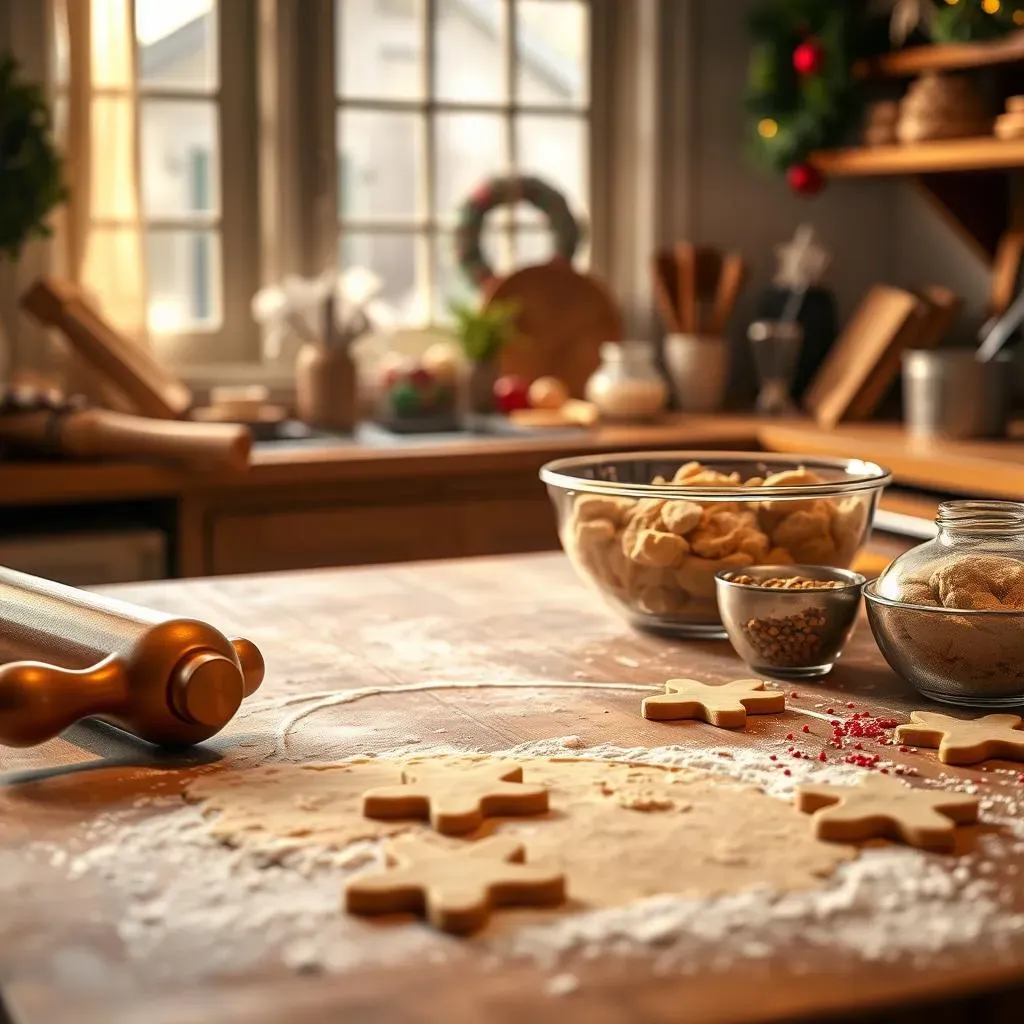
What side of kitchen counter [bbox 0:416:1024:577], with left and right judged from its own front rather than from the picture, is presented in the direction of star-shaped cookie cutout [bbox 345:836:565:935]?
front

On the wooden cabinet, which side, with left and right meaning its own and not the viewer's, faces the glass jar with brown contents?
front

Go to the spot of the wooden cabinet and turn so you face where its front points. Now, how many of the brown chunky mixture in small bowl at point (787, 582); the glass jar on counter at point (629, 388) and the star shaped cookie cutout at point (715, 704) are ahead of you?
2

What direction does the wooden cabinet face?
toward the camera

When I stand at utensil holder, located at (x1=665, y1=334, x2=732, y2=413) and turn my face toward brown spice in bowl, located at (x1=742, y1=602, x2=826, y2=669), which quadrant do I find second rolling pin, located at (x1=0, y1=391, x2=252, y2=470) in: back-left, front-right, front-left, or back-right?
front-right

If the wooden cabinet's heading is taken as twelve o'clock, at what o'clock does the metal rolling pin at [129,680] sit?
The metal rolling pin is roughly at 12 o'clock from the wooden cabinet.

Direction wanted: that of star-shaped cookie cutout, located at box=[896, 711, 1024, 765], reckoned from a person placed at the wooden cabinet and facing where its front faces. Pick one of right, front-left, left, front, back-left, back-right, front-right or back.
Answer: front

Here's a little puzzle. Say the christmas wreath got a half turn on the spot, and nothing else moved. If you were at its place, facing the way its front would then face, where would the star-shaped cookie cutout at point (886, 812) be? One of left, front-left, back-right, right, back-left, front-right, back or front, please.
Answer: back

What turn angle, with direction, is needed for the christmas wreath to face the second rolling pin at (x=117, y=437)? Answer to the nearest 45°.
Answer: approximately 45° to its right

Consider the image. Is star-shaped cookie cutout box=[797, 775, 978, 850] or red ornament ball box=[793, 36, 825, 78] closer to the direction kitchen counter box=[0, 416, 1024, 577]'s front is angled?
the star-shaped cookie cutout

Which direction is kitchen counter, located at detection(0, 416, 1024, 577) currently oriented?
toward the camera

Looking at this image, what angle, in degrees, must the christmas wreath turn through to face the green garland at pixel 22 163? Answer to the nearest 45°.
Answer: approximately 45° to its right

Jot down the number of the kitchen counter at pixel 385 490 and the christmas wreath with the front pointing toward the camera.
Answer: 2

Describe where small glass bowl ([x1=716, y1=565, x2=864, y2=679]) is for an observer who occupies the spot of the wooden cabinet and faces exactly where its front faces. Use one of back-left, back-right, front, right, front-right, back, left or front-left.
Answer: front

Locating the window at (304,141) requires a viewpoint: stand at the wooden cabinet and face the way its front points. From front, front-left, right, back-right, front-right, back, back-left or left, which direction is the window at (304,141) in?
back
